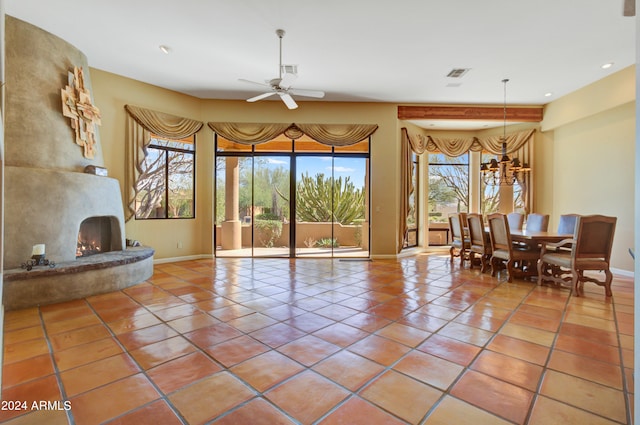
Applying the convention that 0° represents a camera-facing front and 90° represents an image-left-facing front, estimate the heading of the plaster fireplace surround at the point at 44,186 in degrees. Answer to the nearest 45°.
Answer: approximately 315°

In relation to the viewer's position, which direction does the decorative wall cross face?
facing the viewer and to the right of the viewer

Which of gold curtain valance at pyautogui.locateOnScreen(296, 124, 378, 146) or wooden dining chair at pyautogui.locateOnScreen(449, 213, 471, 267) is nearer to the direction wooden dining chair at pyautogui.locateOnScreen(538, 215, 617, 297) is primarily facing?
the wooden dining chair

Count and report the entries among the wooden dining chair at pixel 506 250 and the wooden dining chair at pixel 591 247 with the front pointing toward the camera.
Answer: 0

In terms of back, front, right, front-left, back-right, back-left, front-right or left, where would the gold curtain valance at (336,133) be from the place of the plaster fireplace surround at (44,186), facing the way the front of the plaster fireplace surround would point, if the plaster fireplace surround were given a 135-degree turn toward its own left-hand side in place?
right

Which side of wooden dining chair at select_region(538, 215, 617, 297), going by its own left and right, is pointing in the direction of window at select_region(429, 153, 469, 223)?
front

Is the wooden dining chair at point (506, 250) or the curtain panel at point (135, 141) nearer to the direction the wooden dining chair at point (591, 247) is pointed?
the wooden dining chair

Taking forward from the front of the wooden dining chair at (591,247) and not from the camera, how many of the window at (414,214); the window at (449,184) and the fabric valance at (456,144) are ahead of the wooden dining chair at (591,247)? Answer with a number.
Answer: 3

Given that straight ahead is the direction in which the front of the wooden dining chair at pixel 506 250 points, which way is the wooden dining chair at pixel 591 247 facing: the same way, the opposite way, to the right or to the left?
to the left

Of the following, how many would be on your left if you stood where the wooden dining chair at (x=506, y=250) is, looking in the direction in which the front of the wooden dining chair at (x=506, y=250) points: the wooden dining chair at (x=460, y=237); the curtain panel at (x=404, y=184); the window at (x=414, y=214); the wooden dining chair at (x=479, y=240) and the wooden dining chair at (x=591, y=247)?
4

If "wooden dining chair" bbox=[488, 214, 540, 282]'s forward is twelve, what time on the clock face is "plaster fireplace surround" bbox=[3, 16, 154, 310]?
The plaster fireplace surround is roughly at 6 o'clock from the wooden dining chair.

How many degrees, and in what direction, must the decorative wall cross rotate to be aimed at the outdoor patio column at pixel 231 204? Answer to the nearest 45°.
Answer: approximately 45° to its left

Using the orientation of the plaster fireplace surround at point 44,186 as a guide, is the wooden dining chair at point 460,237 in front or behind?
in front

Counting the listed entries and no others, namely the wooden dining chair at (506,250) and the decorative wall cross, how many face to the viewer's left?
0

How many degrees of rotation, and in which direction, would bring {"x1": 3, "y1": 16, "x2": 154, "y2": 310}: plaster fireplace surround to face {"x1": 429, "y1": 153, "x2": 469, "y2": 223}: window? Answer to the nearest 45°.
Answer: approximately 45° to its left

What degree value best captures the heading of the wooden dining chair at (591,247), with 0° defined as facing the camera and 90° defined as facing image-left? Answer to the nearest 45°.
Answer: approximately 135°

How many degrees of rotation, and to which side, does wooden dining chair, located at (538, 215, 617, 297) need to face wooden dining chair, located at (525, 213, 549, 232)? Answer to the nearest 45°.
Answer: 0° — it already faces it

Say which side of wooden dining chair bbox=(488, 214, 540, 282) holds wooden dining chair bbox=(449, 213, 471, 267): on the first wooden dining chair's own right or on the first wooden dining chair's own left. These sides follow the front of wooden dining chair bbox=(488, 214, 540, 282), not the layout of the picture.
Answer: on the first wooden dining chair's own left

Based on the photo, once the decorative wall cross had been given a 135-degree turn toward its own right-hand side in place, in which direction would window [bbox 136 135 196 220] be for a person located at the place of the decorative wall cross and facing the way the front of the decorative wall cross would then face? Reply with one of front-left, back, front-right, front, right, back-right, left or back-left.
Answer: back-right
